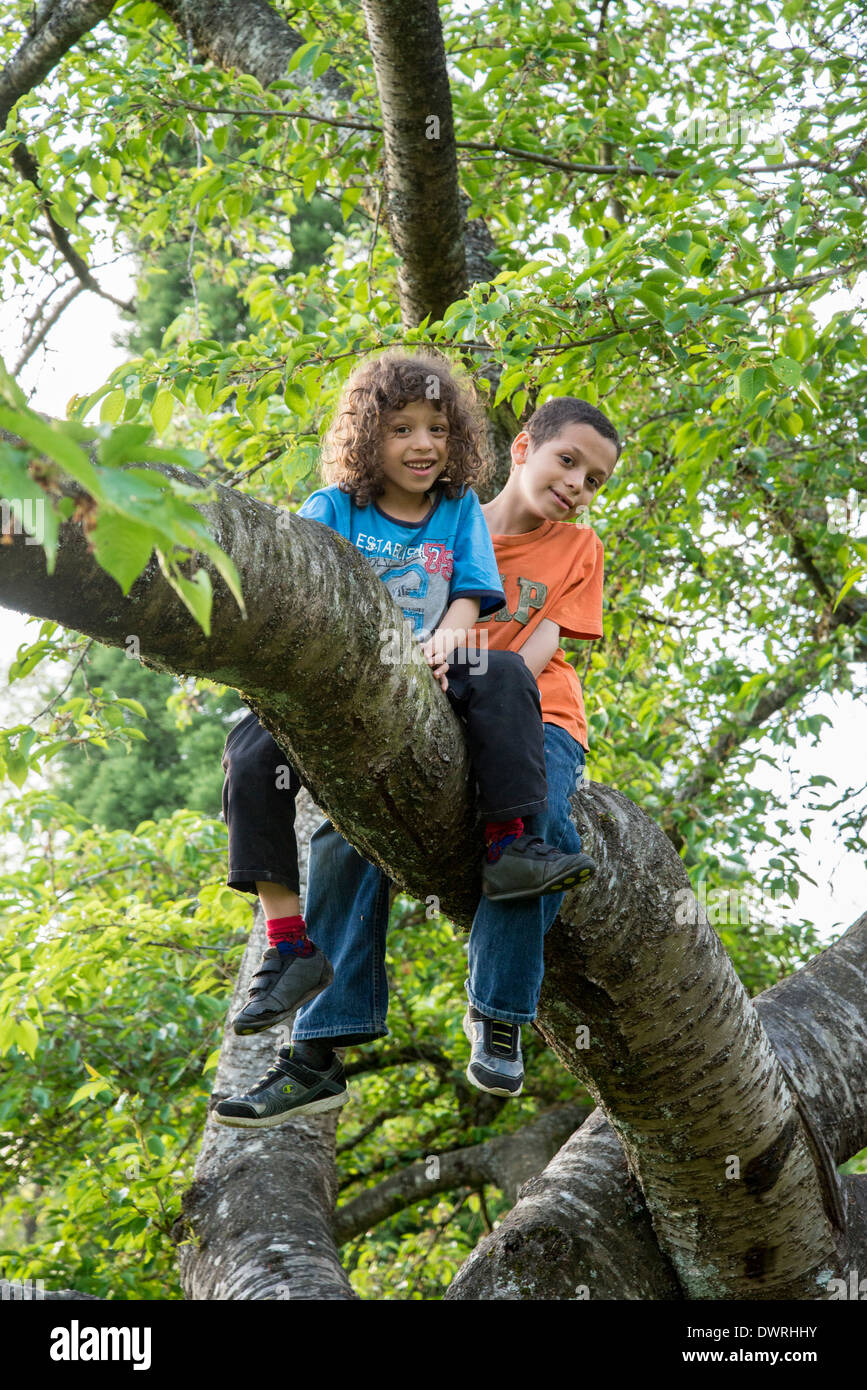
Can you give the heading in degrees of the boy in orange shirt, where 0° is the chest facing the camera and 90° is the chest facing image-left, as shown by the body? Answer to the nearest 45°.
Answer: approximately 45°

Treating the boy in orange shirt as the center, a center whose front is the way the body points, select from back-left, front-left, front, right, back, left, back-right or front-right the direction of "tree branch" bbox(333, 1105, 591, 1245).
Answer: back-right
